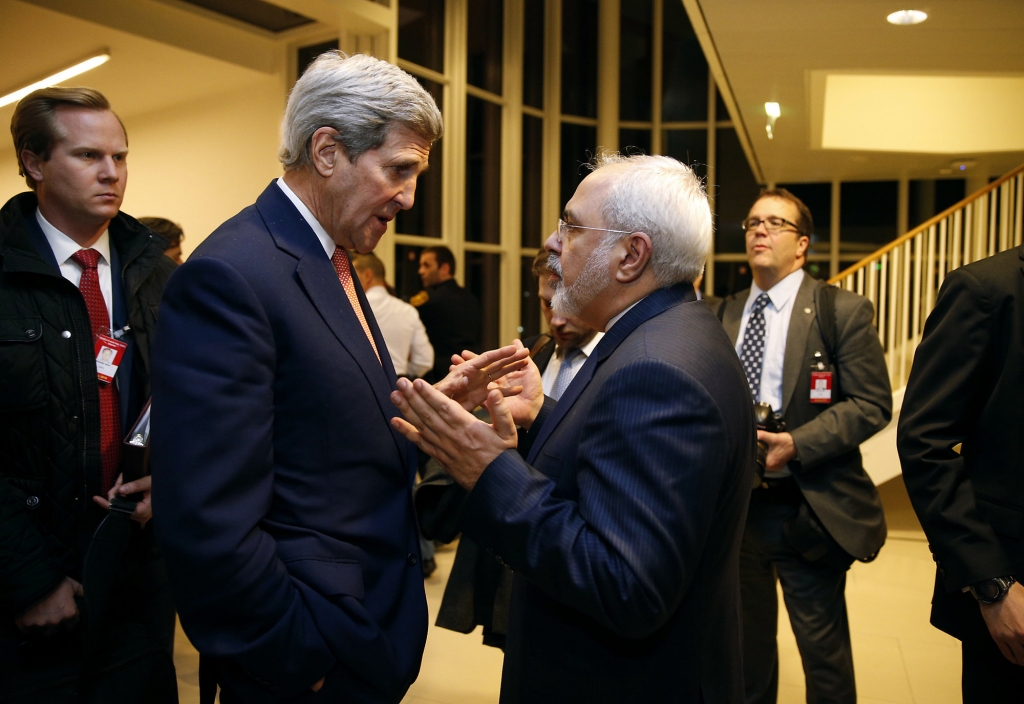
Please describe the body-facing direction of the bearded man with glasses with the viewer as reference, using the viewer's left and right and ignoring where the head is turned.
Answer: facing to the left of the viewer

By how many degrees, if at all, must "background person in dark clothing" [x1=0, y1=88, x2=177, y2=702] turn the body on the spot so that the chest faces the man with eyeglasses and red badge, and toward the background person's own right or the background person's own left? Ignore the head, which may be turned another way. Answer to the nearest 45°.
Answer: approximately 45° to the background person's own left

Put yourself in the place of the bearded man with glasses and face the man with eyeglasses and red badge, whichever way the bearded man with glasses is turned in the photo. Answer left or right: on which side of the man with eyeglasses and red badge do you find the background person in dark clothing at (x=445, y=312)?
left

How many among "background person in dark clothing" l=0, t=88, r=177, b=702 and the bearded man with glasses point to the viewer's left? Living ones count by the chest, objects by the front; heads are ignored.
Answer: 1

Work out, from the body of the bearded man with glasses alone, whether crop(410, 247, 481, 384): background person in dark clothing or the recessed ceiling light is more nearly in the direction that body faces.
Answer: the background person in dark clothing

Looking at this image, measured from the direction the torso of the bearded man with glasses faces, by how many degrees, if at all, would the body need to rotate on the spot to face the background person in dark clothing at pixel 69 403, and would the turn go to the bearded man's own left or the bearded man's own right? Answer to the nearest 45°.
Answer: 0° — they already face them

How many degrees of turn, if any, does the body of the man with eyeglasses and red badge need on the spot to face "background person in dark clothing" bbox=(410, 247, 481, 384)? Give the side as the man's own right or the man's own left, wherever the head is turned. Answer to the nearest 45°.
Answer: approximately 90° to the man's own right

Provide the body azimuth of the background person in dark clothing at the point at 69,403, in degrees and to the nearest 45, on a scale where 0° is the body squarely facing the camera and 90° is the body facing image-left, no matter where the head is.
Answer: approximately 315°

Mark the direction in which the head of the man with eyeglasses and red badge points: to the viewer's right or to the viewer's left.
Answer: to the viewer's left

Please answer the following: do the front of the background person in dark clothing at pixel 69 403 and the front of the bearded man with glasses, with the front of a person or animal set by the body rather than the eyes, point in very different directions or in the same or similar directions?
very different directions

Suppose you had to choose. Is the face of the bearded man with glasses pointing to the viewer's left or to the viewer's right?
to the viewer's left
